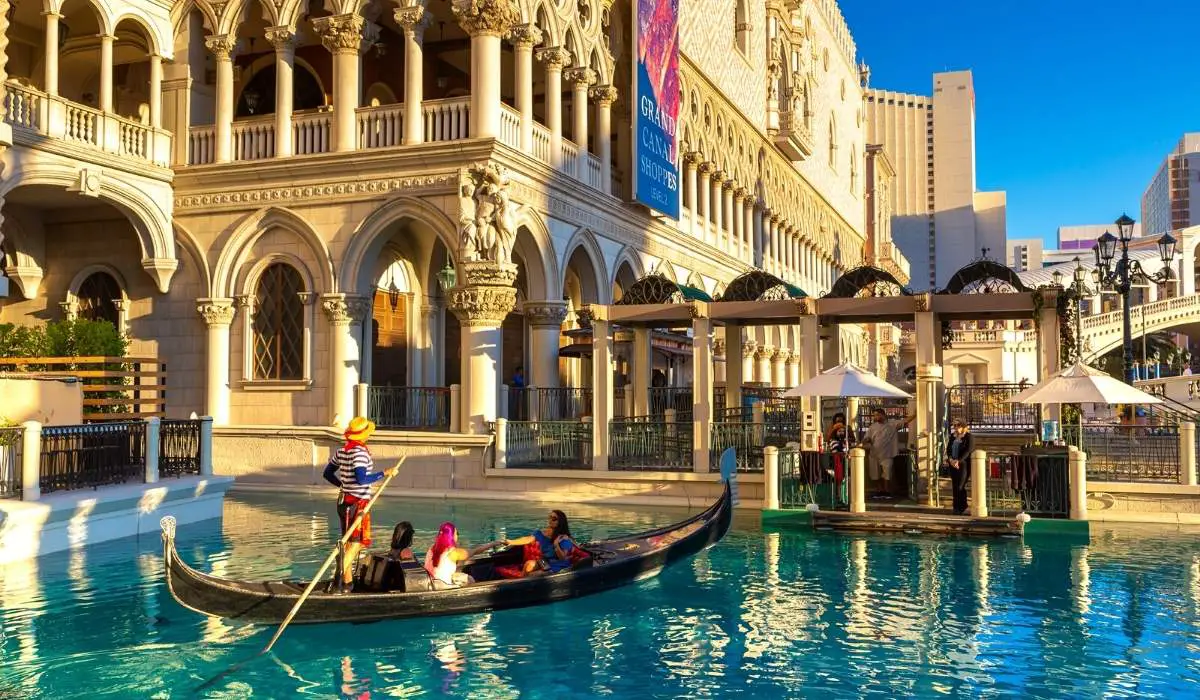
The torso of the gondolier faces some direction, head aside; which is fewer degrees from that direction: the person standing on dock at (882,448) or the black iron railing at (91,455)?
the person standing on dock

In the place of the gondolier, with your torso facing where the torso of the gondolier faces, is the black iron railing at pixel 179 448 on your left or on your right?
on your left

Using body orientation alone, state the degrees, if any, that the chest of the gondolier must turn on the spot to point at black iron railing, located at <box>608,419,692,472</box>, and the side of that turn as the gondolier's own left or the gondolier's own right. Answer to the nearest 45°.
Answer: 0° — they already face it

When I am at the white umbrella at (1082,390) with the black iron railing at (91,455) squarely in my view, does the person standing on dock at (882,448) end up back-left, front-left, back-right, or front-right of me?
front-right

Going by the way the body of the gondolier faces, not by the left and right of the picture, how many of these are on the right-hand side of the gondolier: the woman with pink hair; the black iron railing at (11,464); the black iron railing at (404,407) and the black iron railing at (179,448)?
1

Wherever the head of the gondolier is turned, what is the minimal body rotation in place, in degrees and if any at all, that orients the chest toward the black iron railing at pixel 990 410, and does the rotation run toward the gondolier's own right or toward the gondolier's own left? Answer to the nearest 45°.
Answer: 0° — they already face it

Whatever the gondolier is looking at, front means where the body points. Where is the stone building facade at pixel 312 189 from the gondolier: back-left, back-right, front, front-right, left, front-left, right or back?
front-left

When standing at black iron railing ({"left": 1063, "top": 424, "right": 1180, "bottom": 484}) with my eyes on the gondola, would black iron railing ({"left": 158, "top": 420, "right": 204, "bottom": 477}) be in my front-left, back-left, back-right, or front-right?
front-right
